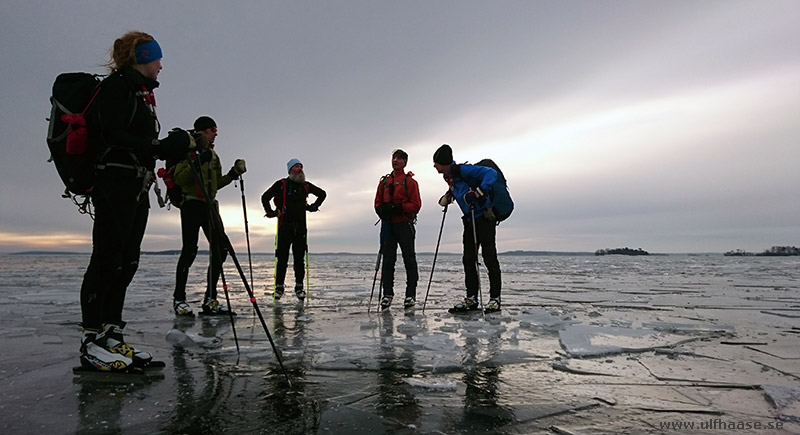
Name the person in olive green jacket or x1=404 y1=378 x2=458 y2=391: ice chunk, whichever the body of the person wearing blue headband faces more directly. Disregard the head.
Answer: the ice chunk

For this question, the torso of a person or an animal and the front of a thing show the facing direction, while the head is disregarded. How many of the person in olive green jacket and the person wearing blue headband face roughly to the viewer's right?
2

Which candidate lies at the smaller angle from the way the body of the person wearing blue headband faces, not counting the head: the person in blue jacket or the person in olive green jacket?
the person in blue jacket

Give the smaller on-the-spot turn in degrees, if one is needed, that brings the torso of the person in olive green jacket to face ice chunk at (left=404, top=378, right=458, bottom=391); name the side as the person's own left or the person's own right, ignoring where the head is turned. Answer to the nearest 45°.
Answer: approximately 90° to the person's own right

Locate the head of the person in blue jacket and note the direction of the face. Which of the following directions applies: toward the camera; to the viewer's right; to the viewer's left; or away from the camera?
to the viewer's left

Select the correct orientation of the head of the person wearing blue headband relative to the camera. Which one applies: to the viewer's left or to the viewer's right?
to the viewer's right

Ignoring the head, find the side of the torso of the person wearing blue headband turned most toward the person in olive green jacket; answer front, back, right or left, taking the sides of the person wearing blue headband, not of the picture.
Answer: left

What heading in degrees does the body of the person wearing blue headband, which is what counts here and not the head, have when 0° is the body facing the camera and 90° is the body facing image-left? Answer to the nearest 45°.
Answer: approximately 270°

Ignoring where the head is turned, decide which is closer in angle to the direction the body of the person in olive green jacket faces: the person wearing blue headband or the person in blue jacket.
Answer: the person in blue jacket

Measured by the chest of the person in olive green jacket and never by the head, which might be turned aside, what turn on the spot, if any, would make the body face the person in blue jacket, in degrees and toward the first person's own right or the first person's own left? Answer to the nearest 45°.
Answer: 0° — they already face them

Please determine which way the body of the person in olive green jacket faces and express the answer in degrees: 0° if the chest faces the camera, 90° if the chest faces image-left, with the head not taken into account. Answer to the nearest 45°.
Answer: approximately 270°

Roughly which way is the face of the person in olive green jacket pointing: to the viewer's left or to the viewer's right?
to the viewer's right
